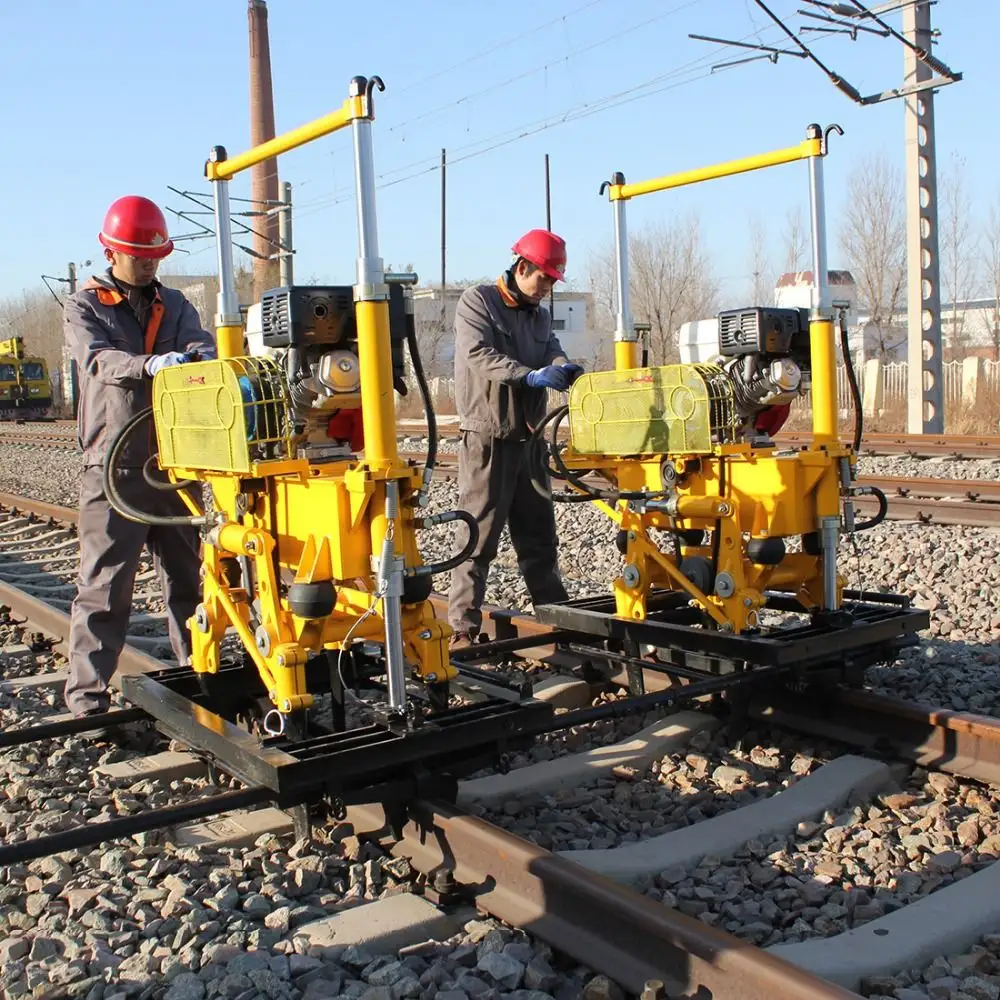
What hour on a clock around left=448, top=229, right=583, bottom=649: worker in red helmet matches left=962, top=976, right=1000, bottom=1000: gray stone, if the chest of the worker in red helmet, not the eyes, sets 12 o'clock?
The gray stone is roughly at 1 o'clock from the worker in red helmet.

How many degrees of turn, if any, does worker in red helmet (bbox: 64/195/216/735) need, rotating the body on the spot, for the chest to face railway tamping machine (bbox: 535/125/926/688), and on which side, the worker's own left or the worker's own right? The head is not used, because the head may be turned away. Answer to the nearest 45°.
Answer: approximately 45° to the worker's own left

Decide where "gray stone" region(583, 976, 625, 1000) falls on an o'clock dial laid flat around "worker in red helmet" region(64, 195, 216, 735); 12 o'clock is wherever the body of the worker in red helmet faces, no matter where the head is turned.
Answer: The gray stone is roughly at 1 o'clock from the worker in red helmet.

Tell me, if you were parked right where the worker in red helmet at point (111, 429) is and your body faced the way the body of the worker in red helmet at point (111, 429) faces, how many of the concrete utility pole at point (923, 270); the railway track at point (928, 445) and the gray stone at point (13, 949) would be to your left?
2

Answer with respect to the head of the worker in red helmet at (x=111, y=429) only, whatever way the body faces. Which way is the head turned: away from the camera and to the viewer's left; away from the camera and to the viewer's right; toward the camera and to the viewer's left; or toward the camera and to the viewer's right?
toward the camera and to the viewer's right

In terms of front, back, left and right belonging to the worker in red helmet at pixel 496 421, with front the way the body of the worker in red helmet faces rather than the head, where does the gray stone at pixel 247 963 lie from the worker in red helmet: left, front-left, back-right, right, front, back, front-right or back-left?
front-right

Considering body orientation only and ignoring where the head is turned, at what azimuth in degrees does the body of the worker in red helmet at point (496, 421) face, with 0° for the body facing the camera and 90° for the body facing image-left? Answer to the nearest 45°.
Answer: approximately 315°

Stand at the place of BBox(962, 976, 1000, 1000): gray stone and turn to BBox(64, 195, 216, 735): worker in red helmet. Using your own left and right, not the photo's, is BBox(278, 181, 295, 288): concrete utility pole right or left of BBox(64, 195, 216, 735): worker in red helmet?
right
